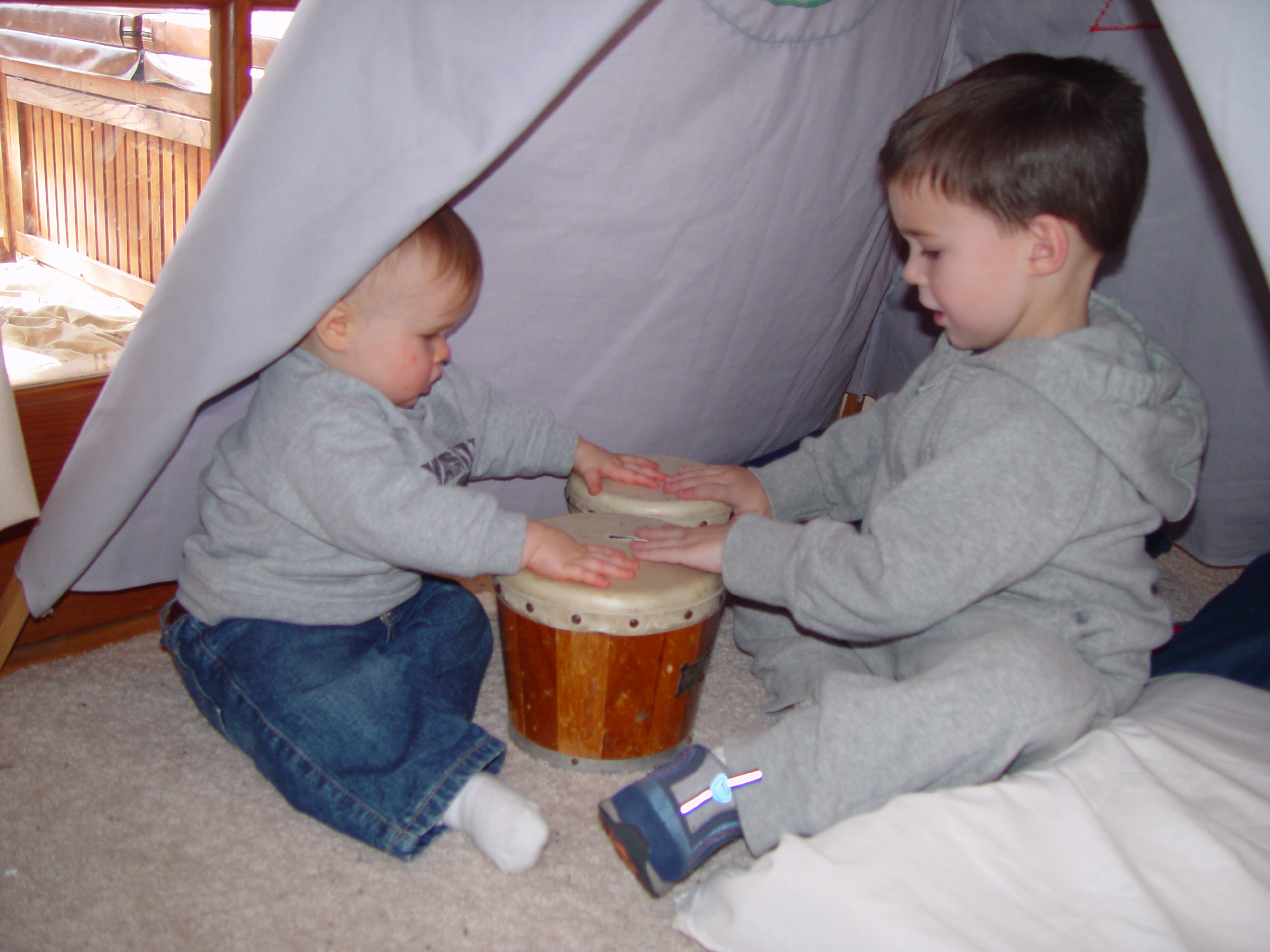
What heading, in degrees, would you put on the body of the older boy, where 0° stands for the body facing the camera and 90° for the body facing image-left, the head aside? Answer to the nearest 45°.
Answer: approximately 90°

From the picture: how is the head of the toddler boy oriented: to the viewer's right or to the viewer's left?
to the viewer's right

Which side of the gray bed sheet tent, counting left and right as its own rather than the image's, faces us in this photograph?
front

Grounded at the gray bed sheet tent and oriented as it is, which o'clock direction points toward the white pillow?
The white pillow is roughly at 11 o'clock from the gray bed sheet tent.

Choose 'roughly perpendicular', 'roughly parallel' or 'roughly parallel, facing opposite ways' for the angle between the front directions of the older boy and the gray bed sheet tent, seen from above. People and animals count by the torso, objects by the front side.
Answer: roughly perpendicular
